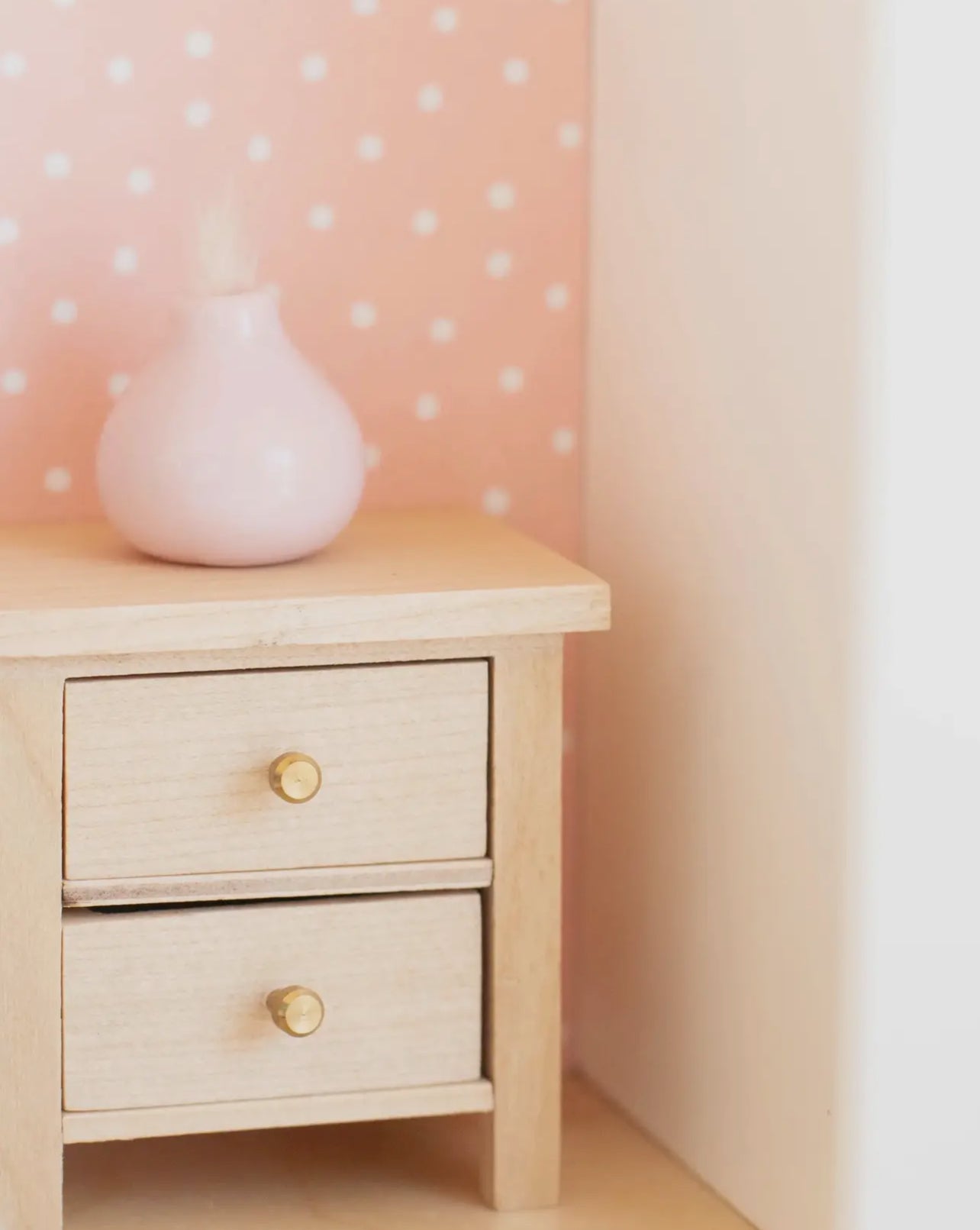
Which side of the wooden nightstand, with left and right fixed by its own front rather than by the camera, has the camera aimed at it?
front
